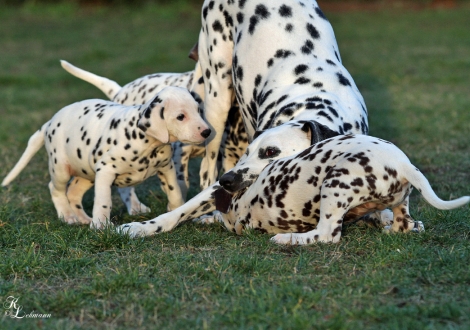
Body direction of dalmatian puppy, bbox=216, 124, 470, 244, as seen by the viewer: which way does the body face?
to the viewer's left

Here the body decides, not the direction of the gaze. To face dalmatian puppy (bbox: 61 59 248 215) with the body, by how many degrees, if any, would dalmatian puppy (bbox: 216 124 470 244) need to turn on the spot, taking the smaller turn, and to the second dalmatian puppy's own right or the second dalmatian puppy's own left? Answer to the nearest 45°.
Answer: approximately 45° to the second dalmatian puppy's own right

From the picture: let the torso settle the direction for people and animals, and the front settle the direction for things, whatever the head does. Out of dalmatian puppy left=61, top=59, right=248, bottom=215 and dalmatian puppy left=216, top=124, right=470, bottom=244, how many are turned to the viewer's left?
1

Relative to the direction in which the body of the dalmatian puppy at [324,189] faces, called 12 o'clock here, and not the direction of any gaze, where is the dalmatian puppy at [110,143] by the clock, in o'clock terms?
the dalmatian puppy at [110,143] is roughly at 1 o'clock from the dalmatian puppy at [324,189].

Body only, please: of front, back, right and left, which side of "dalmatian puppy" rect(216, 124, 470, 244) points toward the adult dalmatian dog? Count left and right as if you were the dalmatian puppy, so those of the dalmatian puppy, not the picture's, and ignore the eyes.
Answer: right
